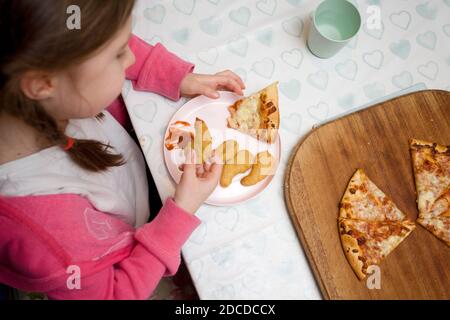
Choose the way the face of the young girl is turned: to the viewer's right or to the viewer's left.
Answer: to the viewer's right

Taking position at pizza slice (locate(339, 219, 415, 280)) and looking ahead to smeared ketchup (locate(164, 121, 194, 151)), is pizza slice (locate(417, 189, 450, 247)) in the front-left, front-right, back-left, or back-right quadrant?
back-right

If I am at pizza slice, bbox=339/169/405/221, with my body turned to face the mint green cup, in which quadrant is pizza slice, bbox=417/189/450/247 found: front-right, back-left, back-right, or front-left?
back-right

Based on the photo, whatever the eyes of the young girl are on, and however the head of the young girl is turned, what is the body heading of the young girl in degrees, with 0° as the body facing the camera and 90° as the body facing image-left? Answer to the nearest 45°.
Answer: approximately 270°
